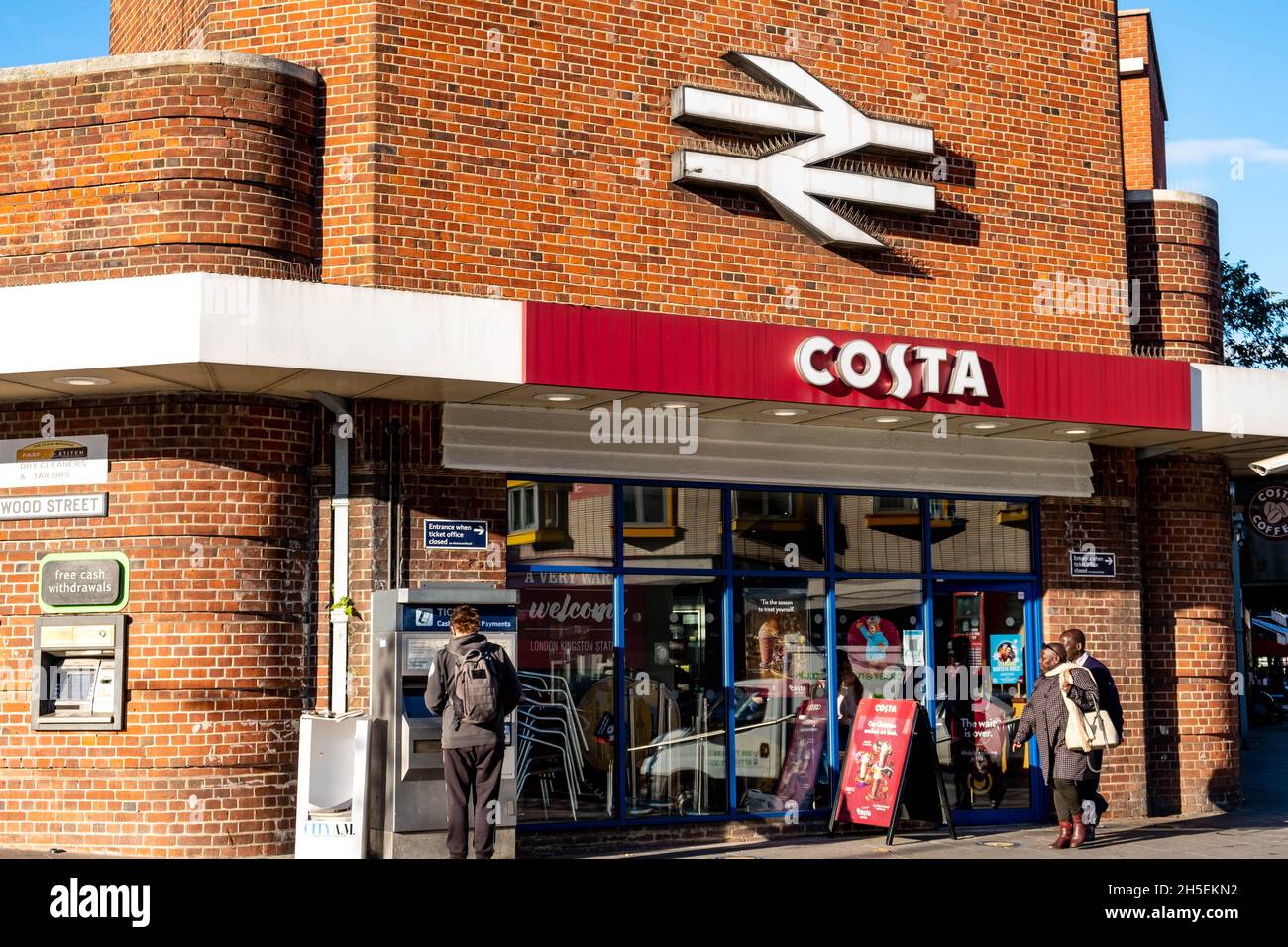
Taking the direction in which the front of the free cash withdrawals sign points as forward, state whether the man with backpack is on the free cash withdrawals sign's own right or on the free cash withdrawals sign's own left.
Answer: on the free cash withdrawals sign's own left

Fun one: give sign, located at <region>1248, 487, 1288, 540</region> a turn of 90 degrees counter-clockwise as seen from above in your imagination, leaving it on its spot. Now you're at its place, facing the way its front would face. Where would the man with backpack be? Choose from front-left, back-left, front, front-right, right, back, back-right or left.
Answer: back-right

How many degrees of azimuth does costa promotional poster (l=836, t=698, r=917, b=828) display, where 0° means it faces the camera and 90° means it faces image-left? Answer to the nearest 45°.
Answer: approximately 45°

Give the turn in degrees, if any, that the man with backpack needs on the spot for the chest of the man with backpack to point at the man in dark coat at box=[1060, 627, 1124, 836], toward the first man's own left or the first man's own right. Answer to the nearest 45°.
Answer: approximately 90° to the first man's own right

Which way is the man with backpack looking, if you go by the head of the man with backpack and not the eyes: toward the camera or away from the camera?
away from the camera

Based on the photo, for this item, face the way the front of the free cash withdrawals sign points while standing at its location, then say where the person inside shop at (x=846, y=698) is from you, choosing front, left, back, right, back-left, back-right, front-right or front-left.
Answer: left

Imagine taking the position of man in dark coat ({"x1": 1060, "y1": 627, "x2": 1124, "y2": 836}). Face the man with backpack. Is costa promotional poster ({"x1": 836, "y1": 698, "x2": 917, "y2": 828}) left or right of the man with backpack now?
right

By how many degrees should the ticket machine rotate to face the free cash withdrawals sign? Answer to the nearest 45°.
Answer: approximately 90° to its right

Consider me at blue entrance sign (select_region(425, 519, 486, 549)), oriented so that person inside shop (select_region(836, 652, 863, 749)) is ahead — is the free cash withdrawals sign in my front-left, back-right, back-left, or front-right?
back-left

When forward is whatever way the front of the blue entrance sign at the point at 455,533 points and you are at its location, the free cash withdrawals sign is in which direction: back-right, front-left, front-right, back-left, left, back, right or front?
right

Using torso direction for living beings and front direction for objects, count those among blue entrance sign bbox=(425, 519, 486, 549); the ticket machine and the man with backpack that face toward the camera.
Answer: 2

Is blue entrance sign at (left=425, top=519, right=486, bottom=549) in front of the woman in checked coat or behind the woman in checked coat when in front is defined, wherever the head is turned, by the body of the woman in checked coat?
in front

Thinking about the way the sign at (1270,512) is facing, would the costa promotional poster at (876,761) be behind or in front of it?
in front

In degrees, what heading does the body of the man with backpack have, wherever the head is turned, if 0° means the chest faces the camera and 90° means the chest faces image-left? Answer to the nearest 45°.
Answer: approximately 180°

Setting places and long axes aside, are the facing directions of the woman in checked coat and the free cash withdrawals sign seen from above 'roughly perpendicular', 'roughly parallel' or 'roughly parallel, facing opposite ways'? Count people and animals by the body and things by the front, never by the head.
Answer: roughly perpendicular

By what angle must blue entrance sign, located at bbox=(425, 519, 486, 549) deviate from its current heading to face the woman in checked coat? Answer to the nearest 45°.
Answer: approximately 90° to its left
